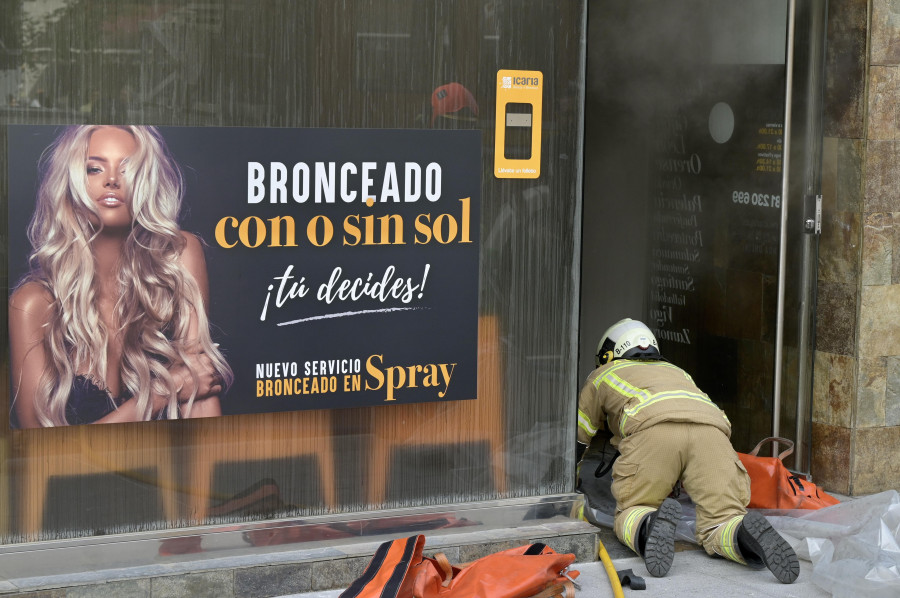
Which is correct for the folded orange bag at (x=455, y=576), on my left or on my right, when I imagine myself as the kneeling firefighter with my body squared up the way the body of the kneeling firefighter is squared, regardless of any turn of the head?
on my left

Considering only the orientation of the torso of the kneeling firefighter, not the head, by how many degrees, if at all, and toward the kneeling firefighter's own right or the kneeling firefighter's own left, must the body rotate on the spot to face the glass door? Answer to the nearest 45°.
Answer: approximately 45° to the kneeling firefighter's own right

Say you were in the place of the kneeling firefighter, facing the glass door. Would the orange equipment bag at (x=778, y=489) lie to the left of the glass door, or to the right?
right

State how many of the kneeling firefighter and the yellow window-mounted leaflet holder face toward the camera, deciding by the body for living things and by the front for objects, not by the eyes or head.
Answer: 1

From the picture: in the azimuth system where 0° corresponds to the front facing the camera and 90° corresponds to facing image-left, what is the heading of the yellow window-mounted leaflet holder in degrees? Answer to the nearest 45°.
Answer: approximately 0°

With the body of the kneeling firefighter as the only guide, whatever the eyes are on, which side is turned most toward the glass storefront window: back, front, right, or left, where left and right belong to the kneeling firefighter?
left

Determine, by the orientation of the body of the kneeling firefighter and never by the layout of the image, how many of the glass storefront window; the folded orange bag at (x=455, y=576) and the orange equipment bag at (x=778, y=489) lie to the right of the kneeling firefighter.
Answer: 1

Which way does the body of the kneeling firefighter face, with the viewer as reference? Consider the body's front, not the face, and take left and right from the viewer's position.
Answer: facing away from the viewer and to the left of the viewer
